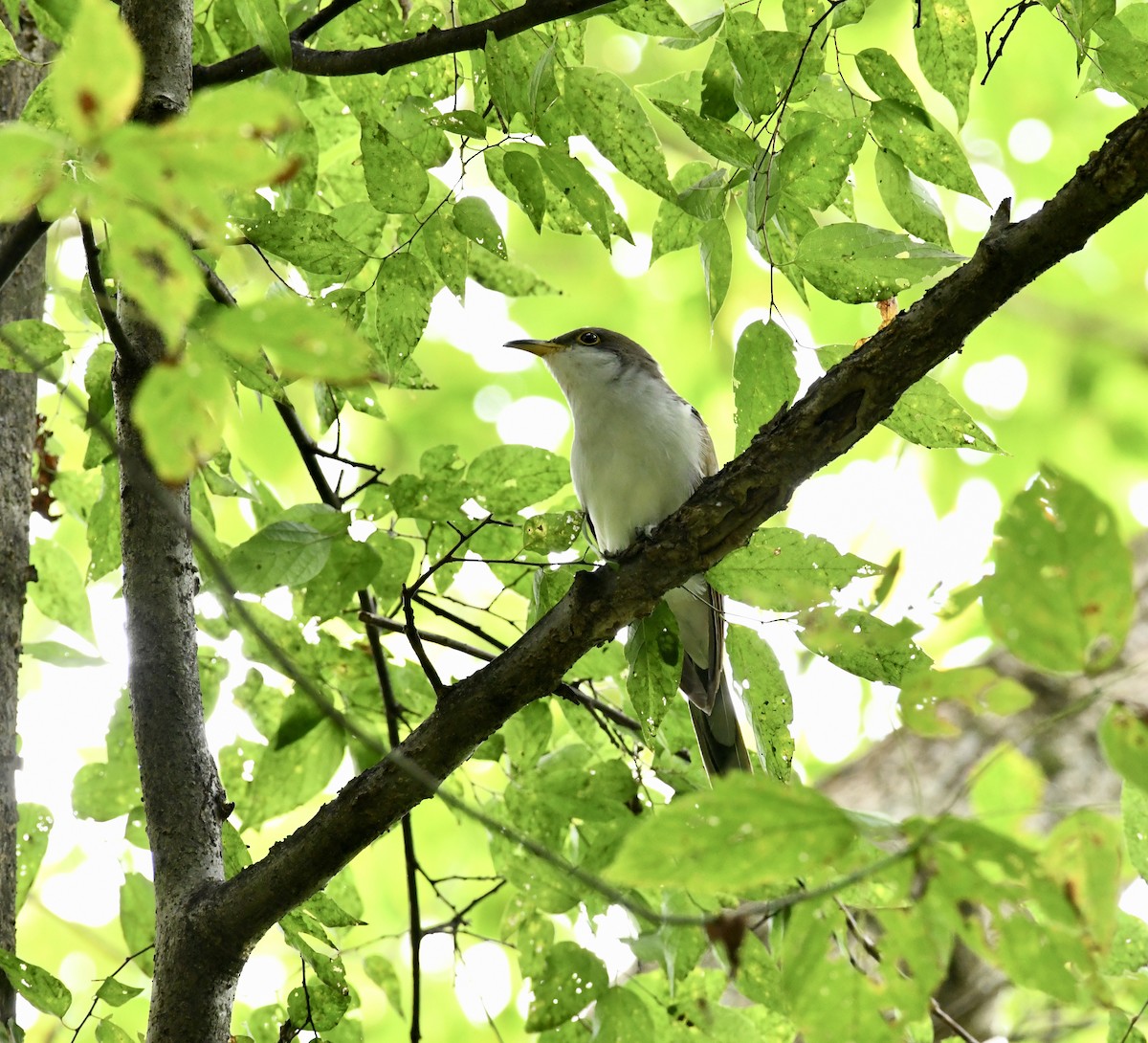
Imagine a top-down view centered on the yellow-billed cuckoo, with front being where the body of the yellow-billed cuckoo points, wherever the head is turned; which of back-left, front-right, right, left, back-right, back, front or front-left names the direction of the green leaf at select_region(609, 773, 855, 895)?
front-left

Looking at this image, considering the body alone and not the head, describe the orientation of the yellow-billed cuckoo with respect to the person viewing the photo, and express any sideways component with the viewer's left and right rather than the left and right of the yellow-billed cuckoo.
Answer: facing the viewer and to the left of the viewer
